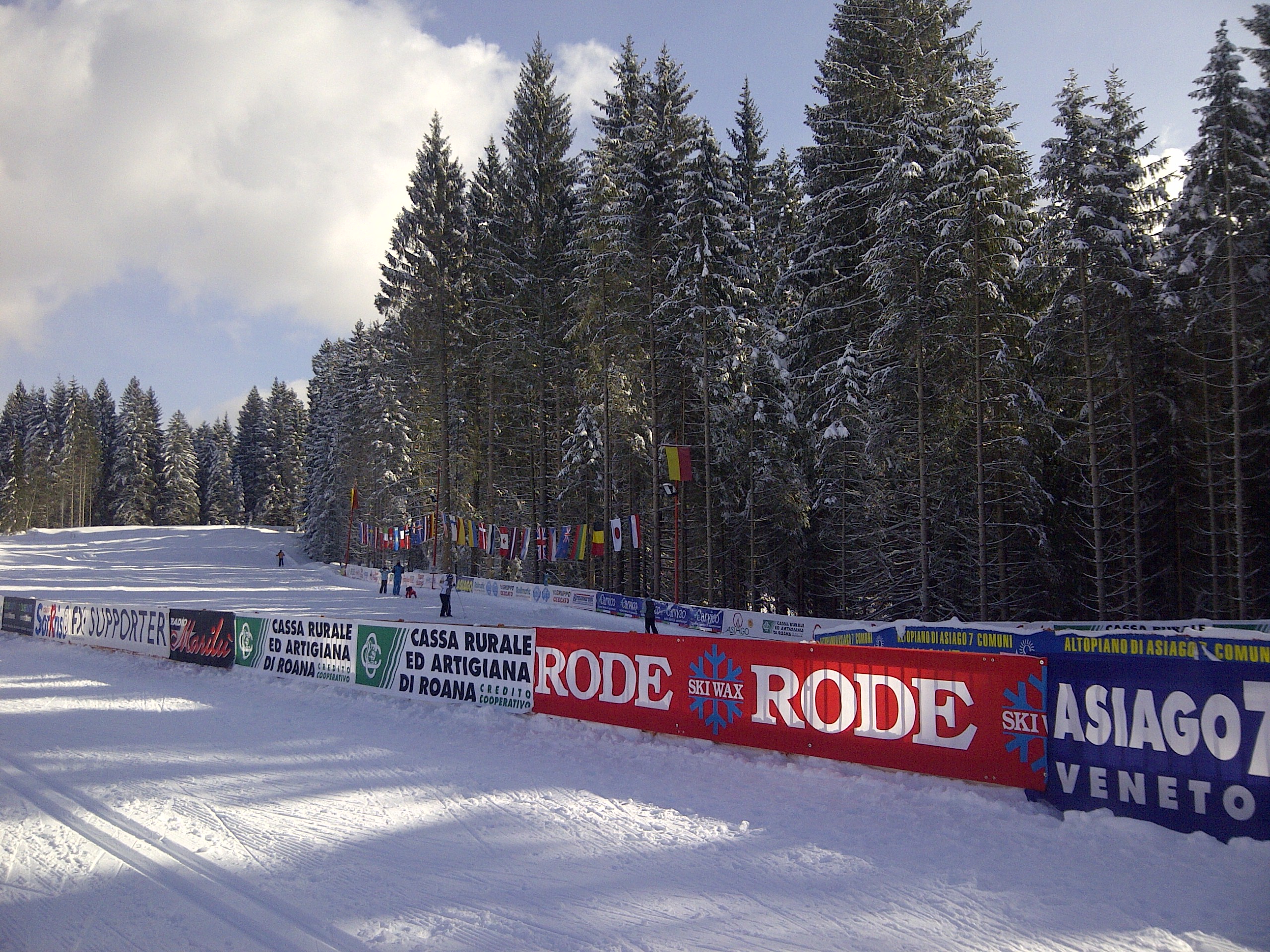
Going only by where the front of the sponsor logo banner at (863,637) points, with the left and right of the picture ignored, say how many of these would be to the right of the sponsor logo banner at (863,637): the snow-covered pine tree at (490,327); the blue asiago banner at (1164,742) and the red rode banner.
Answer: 1

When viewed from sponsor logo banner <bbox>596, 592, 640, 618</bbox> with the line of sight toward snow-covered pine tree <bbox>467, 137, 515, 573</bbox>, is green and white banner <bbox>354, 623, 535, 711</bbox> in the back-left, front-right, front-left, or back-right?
back-left

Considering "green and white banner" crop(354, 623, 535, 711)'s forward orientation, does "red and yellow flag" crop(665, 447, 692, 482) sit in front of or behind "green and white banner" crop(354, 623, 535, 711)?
behind

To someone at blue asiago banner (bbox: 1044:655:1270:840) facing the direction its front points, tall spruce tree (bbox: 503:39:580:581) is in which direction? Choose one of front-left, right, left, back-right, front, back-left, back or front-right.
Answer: right

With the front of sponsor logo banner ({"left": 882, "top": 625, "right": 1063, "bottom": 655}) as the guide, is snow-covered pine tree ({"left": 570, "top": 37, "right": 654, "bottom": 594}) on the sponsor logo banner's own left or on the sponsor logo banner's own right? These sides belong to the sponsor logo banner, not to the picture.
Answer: on the sponsor logo banner's own right

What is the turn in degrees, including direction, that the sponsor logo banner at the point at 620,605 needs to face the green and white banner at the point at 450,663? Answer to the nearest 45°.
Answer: approximately 45° to its left

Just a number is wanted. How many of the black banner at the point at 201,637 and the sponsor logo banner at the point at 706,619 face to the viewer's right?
0

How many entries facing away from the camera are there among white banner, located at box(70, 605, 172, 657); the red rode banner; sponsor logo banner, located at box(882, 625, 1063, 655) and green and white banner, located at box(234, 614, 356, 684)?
0

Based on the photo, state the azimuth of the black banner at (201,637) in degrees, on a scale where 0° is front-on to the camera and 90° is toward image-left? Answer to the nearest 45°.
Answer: approximately 45°

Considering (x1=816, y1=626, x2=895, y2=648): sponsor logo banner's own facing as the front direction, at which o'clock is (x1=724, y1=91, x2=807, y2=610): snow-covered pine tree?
The snow-covered pine tree is roughly at 4 o'clock from the sponsor logo banner.

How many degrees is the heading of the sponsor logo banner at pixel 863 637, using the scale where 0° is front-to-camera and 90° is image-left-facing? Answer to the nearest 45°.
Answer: approximately 45°

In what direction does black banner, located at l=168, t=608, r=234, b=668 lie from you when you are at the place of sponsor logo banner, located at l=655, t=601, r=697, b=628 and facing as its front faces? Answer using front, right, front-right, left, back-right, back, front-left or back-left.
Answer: front

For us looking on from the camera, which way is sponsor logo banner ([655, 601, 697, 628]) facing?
facing the viewer and to the left of the viewer

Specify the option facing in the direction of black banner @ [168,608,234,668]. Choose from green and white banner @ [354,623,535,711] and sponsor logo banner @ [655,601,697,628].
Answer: the sponsor logo banner
